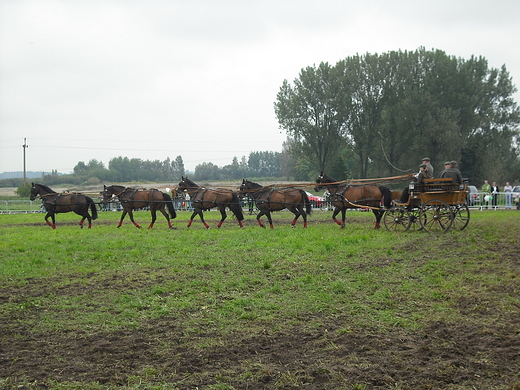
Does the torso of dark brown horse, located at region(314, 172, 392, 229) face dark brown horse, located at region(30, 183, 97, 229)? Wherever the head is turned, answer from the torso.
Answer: yes

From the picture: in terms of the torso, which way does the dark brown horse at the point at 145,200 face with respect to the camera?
to the viewer's left

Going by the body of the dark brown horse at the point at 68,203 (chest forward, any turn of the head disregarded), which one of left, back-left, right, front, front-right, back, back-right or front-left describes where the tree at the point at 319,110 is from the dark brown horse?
back-right

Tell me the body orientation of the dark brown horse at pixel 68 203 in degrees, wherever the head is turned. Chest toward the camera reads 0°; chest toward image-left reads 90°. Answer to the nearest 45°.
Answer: approximately 90°

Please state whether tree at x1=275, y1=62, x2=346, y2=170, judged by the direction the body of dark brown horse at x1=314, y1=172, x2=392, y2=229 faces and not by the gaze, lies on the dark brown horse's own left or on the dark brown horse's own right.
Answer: on the dark brown horse's own right

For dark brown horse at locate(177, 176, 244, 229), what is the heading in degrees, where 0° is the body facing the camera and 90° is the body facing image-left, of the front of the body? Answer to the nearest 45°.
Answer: approximately 90°

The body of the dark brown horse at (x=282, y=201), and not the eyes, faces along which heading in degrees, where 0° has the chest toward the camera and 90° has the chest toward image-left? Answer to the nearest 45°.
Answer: approximately 90°

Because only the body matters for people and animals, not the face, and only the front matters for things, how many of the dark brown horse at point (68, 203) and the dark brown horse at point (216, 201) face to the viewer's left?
2

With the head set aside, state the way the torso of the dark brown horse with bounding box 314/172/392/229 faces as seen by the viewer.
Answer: to the viewer's left
